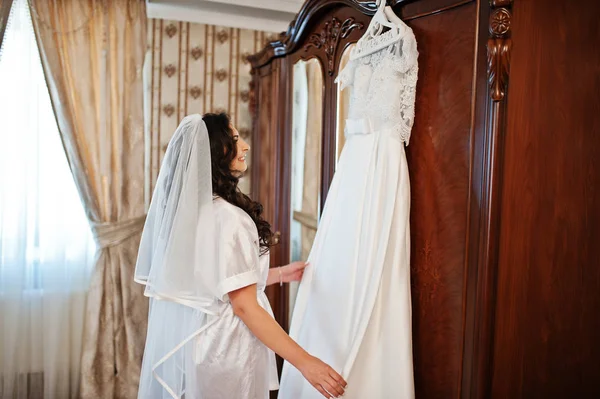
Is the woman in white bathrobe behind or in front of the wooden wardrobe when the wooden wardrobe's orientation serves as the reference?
in front

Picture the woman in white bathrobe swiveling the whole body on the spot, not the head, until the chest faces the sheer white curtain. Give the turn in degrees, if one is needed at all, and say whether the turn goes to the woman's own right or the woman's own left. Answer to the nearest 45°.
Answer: approximately 135° to the woman's own left

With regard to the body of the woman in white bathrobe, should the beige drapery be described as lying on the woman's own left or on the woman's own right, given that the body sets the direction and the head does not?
on the woman's own left

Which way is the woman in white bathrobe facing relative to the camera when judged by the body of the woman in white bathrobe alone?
to the viewer's right

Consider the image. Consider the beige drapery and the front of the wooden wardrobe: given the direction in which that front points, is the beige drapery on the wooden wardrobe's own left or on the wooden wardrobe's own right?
on the wooden wardrobe's own right

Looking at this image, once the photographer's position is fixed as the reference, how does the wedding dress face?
facing the viewer and to the left of the viewer

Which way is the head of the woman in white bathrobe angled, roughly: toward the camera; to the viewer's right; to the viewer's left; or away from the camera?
to the viewer's right

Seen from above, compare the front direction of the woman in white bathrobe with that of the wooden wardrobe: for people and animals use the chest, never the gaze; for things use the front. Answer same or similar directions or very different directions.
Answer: very different directions
